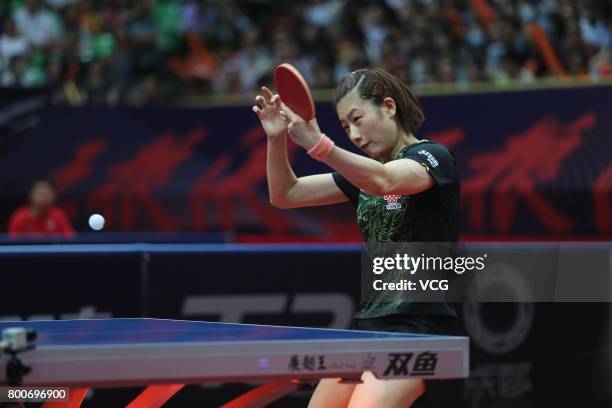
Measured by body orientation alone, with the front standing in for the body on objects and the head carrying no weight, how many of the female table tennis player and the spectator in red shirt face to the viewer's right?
0

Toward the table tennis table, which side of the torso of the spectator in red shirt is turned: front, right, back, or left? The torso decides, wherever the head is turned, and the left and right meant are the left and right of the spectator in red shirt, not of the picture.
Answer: front

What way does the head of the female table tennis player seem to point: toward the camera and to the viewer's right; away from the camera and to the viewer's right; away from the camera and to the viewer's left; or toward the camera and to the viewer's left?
toward the camera and to the viewer's left

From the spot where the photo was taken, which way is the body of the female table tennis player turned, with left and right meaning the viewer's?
facing the viewer and to the left of the viewer

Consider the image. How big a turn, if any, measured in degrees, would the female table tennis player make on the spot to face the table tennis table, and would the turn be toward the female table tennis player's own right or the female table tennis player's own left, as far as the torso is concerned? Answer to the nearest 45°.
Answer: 0° — they already face it

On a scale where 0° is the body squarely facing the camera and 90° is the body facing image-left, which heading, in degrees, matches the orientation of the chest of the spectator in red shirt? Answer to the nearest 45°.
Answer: approximately 0°

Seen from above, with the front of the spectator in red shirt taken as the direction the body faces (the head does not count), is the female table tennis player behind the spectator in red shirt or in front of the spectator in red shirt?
in front

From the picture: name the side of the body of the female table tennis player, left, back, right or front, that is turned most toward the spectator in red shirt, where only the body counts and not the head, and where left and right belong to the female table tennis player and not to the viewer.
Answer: right
